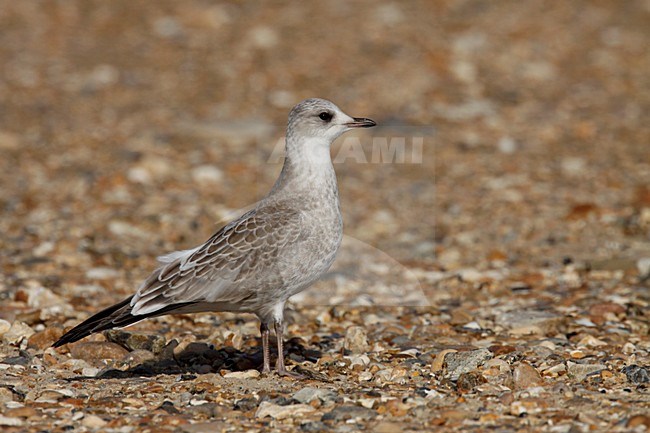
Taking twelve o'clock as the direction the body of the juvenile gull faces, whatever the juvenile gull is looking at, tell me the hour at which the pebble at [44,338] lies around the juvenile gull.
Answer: The pebble is roughly at 7 o'clock from the juvenile gull.

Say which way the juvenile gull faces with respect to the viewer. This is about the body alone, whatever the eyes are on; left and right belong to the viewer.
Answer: facing to the right of the viewer

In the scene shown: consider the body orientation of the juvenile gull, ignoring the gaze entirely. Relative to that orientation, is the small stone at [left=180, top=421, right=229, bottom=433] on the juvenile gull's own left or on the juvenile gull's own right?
on the juvenile gull's own right

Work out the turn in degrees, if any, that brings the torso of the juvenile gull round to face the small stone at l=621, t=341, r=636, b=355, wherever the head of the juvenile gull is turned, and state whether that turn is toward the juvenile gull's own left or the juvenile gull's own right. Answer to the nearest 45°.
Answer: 0° — it already faces it

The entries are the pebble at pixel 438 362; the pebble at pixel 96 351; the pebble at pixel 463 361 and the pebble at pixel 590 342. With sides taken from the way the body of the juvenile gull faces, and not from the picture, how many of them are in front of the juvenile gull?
3

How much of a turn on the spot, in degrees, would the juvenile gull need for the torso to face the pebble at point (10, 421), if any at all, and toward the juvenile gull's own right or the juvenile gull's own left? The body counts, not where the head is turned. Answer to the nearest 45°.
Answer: approximately 135° to the juvenile gull's own right

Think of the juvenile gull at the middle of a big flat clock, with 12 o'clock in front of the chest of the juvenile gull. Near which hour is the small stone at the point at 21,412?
The small stone is roughly at 5 o'clock from the juvenile gull.
